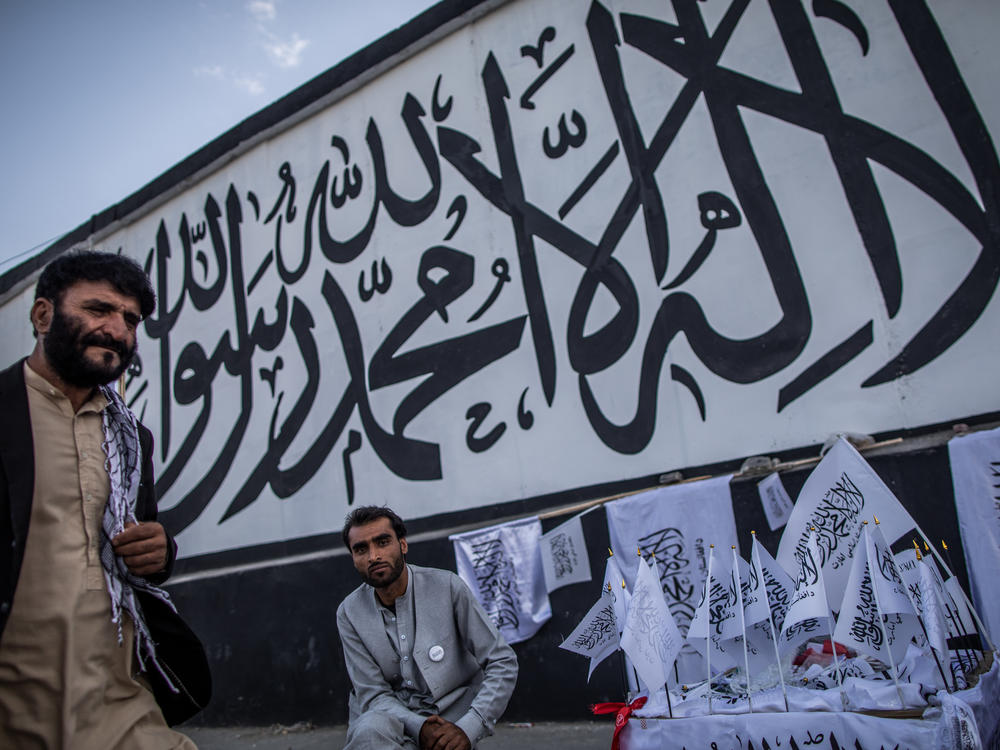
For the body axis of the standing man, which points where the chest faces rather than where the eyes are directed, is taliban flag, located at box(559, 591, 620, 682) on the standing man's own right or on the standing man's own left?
on the standing man's own left

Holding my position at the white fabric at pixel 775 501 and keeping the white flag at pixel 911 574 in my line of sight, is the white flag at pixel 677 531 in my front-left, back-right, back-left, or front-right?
back-right

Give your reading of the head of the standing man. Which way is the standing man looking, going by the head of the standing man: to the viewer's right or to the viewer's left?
to the viewer's right
